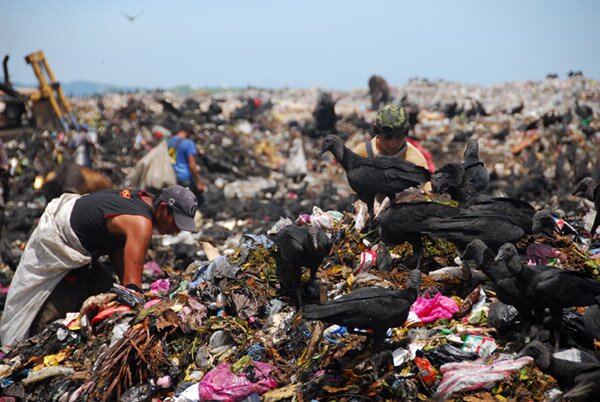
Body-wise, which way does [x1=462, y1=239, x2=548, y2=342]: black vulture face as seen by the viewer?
to the viewer's left

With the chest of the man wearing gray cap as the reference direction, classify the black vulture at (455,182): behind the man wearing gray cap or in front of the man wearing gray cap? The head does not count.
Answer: in front

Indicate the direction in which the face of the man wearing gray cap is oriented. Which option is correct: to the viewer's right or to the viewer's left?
to the viewer's right

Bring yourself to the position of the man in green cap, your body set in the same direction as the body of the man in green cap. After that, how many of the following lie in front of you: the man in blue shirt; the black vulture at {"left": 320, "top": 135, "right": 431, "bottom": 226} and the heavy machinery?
1

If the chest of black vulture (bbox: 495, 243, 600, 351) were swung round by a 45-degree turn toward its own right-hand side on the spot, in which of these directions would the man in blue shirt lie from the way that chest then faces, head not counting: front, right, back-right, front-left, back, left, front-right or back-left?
front

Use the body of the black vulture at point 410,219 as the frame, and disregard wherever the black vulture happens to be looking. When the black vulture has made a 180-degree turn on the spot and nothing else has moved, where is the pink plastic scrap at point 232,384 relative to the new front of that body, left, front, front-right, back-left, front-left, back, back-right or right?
back-right

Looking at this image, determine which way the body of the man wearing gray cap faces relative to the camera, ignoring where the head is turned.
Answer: to the viewer's right

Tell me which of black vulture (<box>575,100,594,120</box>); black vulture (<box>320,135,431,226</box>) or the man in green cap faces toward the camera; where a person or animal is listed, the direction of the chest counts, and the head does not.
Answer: the man in green cap
